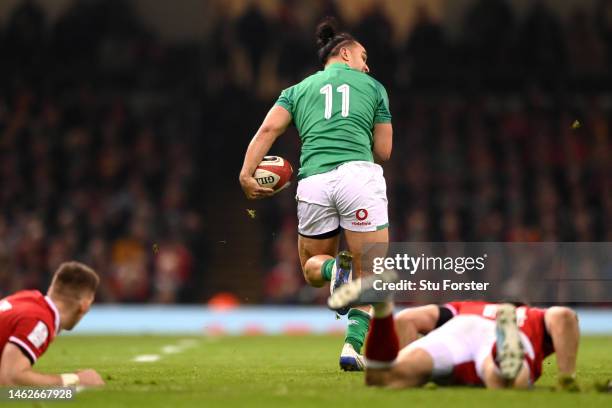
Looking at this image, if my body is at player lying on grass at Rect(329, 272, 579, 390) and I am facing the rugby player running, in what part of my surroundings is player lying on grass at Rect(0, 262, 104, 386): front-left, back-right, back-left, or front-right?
front-left

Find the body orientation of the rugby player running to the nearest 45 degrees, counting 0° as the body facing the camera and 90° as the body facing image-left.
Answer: approximately 180°

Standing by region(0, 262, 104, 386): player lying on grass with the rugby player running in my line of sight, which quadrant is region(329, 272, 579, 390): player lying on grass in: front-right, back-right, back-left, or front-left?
front-right

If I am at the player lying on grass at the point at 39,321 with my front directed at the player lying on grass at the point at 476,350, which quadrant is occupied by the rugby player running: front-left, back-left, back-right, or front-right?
front-left

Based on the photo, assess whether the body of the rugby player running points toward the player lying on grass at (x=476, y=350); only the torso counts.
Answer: no

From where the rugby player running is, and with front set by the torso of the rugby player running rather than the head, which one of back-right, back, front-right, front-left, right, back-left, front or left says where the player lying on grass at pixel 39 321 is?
back-left
